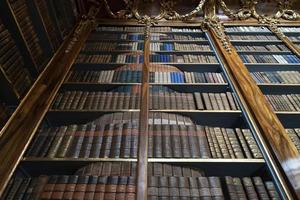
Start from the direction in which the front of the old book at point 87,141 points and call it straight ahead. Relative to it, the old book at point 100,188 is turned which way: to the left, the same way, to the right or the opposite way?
the same way

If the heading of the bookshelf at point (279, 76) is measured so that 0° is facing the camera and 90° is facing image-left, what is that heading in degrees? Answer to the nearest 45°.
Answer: approximately 0°

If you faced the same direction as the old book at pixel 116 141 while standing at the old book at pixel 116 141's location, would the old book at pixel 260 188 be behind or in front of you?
in front

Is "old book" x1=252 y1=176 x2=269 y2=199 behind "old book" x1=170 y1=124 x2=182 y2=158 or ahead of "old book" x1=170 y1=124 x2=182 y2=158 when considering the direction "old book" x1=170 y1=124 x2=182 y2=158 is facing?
ahead
